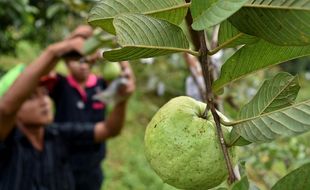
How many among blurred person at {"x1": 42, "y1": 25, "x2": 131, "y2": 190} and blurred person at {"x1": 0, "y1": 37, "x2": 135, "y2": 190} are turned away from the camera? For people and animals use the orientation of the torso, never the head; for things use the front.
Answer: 0

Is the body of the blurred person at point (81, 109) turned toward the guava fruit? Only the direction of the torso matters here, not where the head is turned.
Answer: yes

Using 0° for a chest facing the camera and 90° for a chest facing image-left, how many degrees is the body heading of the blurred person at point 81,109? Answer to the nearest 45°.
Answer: approximately 0°

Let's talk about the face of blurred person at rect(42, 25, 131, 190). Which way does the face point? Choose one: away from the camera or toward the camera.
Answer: toward the camera

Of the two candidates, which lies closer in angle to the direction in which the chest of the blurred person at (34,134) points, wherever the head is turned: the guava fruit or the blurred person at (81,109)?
the guava fruit

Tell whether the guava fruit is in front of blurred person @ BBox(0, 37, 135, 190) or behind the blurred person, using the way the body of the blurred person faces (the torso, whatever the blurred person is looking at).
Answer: in front
